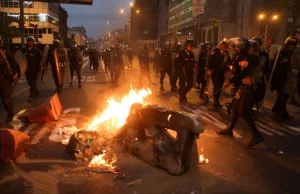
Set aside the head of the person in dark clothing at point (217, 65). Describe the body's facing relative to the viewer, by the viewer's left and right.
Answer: facing the viewer and to the right of the viewer

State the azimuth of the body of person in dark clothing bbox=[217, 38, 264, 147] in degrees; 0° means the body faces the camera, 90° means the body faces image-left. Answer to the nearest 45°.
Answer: approximately 90°

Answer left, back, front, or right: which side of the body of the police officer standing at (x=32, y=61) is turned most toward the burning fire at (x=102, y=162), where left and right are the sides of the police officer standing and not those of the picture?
front

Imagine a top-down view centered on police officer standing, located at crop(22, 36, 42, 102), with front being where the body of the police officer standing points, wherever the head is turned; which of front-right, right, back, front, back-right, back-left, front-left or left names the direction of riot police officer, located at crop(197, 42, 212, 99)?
left

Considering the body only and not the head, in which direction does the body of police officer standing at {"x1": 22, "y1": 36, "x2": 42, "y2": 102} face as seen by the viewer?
toward the camera

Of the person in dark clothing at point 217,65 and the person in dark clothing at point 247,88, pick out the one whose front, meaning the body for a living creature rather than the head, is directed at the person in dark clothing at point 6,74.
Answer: the person in dark clothing at point 247,88

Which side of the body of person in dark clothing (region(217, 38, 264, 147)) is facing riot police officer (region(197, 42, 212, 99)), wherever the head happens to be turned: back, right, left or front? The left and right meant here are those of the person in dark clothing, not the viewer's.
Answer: right

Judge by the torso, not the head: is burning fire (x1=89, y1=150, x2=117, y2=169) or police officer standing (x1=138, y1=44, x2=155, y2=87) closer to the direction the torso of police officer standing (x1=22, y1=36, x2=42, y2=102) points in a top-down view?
the burning fire

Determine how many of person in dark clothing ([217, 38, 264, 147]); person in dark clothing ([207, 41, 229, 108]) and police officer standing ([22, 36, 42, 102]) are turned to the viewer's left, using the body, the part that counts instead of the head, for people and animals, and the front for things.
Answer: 1

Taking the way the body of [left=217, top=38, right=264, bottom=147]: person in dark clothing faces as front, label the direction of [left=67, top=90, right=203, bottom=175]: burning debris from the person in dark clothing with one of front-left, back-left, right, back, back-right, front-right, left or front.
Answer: front-left

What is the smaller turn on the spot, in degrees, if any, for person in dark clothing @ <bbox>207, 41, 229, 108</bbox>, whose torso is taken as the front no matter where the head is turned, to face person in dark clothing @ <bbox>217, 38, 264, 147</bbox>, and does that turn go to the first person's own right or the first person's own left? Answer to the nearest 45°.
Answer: approximately 45° to the first person's own right

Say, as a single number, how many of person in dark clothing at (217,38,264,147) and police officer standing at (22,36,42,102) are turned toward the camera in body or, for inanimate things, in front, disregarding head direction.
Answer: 1

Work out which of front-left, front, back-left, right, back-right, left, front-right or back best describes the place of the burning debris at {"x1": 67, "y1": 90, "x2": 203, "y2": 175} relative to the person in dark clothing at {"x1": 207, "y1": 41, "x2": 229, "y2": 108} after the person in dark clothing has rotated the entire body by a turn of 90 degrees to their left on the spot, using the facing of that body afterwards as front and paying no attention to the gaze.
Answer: back-right

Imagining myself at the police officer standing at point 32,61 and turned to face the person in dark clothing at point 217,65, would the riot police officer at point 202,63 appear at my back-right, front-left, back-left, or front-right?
front-left

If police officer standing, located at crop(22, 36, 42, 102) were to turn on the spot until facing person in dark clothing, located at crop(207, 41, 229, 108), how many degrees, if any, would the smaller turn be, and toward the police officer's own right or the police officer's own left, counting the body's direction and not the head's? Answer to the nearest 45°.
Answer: approximately 45° to the police officer's own left
